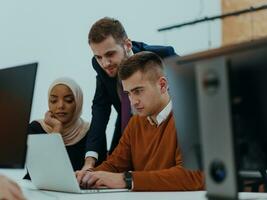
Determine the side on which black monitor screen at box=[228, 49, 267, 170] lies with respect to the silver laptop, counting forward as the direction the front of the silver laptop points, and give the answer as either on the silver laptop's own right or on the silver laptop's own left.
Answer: on the silver laptop's own right

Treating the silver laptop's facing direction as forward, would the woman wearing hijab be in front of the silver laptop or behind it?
in front

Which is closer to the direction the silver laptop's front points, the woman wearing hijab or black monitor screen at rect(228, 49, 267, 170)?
the woman wearing hijab

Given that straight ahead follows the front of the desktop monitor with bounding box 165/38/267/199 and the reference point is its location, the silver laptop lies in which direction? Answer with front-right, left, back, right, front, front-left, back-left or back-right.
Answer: left

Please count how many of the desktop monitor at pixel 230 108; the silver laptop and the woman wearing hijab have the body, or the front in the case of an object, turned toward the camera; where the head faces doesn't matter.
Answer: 1

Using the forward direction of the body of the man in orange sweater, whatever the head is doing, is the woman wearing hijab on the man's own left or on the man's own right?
on the man's own right

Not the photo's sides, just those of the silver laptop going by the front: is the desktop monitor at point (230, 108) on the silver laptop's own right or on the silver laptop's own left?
on the silver laptop's own right

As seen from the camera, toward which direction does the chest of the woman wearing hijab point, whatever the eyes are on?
toward the camera

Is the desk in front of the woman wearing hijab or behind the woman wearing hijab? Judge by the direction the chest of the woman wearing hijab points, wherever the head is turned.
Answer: in front

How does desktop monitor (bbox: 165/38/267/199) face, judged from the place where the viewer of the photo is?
facing away from the viewer and to the right of the viewer

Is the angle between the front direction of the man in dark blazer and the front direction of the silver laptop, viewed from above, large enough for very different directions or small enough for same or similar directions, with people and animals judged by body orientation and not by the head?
very different directions

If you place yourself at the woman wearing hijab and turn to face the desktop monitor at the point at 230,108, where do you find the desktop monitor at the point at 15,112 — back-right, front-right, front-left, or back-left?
front-right

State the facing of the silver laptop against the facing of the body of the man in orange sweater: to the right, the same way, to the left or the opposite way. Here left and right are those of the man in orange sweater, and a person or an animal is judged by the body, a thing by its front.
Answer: the opposite way

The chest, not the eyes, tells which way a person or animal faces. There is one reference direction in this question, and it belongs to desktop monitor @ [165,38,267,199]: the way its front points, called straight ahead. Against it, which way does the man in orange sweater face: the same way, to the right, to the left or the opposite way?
the opposite way
